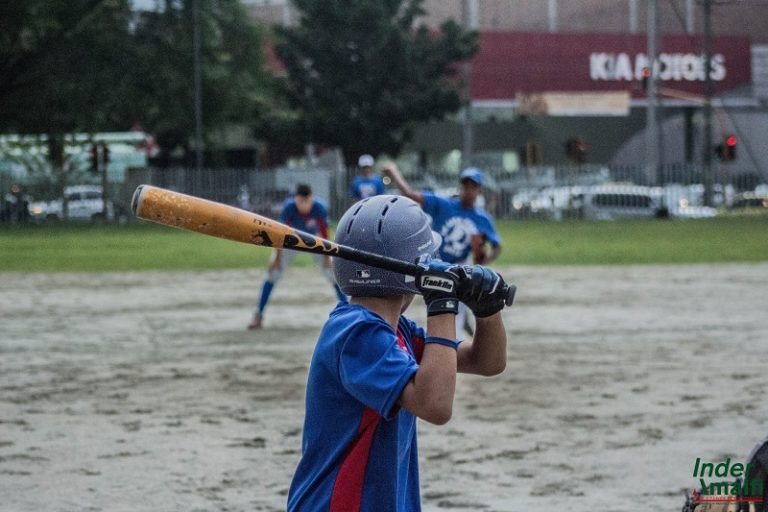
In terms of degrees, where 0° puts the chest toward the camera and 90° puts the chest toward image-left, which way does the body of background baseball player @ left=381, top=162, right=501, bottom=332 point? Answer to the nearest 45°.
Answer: approximately 0°

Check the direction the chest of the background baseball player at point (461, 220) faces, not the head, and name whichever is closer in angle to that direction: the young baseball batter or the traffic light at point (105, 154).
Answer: the young baseball batter

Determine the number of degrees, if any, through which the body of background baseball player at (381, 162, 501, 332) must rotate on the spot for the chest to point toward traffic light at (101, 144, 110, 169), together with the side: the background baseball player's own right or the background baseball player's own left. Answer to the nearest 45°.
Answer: approximately 180°

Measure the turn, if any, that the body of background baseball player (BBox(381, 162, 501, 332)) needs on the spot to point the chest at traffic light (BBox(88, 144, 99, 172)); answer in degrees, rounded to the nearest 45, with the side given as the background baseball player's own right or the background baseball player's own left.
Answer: approximately 180°

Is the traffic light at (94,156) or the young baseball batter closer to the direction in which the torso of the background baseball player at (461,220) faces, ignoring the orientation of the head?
the young baseball batter

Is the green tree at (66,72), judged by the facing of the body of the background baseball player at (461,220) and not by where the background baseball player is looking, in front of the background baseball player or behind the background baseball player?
behind

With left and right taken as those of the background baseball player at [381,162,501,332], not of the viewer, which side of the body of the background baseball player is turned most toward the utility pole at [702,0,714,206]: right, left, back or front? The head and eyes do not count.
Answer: back

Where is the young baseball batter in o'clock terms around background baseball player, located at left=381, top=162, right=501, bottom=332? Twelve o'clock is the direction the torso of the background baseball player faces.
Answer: The young baseball batter is roughly at 12 o'clock from the background baseball player.
